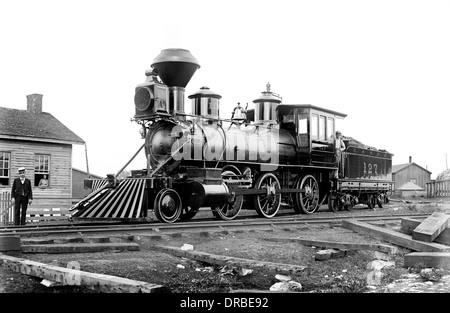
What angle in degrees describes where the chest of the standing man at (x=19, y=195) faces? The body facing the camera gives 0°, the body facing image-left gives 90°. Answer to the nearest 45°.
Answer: approximately 0°

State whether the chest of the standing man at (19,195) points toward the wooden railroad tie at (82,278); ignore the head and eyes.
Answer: yes

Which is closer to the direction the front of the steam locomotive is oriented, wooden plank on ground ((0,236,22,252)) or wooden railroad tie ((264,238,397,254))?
the wooden plank on ground

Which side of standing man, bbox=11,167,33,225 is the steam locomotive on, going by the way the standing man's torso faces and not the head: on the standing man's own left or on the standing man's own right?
on the standing man's own left

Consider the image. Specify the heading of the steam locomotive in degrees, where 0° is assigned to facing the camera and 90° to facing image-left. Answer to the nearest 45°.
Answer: approximately 45°

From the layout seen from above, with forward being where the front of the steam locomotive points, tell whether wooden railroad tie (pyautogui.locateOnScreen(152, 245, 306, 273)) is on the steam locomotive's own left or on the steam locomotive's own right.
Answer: on the steam locomotive's own left

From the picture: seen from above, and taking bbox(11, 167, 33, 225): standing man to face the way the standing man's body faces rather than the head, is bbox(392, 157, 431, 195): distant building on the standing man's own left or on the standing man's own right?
on the standing man's own left

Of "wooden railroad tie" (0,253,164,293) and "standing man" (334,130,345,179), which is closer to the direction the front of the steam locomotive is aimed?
the wooden railroad tie

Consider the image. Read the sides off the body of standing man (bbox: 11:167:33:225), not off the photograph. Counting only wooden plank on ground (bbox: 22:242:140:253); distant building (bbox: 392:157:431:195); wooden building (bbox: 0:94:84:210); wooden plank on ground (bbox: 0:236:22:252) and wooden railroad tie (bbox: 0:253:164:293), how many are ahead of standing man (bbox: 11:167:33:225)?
3

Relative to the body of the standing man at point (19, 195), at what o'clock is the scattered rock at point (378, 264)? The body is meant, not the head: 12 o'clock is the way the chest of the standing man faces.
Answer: The scattered rock is roughly at 11 o'clock from the standing man.

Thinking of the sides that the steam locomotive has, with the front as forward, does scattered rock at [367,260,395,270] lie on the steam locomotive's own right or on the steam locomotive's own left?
on the steam locomotive's own left

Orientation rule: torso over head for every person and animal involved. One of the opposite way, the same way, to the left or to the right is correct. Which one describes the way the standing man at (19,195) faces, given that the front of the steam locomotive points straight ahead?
to the left

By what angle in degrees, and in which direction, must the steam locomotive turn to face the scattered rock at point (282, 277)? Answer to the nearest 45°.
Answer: approximately 45° to its left

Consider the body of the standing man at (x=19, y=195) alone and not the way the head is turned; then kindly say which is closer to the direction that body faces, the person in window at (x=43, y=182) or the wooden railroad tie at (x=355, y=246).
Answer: the wooden railroad tie
